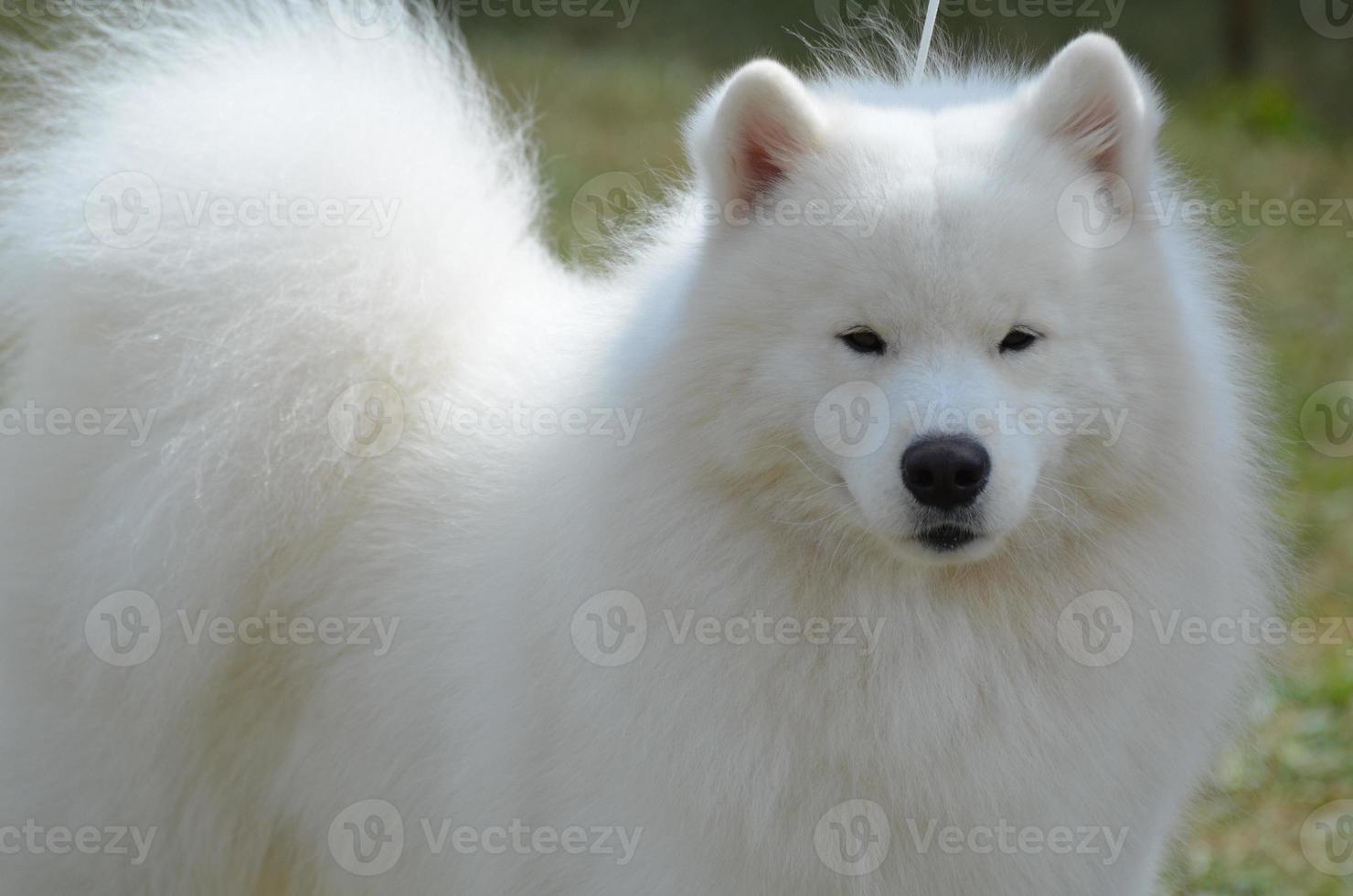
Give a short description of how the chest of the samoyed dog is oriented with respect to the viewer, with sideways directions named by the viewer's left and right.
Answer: facing the viewer and to the right of the viewer
